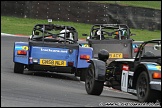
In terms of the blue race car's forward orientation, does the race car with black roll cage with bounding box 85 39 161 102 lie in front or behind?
behind

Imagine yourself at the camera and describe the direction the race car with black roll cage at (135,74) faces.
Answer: facing away from the viewer and to the left of the viewer

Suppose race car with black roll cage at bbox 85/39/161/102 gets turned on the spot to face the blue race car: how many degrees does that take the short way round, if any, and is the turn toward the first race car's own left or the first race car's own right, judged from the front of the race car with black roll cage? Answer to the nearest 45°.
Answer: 0° — it already faces it

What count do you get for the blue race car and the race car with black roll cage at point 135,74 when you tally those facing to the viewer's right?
0

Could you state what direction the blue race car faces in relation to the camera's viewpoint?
facing away from the viewer
